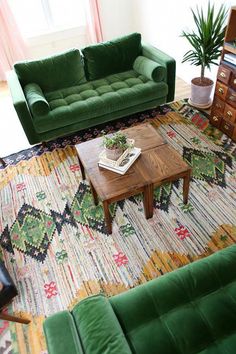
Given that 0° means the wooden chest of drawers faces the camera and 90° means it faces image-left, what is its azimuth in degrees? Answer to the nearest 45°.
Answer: approximately 45°

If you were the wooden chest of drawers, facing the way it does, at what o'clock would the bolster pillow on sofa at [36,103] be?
The bolster pillow on sofa is roughly at 1 o'clock from the wooden chest of drawers.

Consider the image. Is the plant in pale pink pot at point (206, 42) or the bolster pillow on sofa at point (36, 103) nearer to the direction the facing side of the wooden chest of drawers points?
the bolster pillow on sofa

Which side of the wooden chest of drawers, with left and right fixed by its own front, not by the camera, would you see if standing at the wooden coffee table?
front

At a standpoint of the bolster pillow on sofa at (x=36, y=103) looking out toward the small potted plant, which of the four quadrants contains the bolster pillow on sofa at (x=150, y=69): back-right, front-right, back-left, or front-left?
front-left

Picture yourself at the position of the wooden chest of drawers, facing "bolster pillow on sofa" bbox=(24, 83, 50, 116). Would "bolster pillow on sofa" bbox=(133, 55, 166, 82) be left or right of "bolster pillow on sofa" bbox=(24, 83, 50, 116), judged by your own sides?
right

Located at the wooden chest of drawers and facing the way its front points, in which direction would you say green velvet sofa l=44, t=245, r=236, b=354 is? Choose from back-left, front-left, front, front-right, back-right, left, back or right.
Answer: front-left

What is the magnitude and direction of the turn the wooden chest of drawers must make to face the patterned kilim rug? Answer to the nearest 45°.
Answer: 0° — it already faces it

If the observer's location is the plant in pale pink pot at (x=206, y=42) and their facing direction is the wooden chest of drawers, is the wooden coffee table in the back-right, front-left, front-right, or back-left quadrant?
front-right
